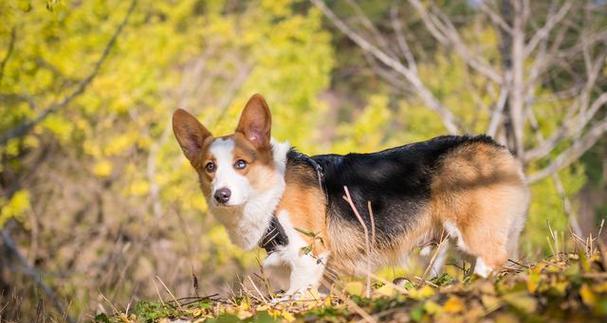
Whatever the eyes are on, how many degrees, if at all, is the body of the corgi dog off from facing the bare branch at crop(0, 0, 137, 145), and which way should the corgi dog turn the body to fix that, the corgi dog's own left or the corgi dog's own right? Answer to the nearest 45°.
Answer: approximately 45° to the corgi dog's own right

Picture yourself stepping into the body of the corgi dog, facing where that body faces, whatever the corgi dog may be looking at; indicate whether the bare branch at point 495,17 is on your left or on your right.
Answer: on your right

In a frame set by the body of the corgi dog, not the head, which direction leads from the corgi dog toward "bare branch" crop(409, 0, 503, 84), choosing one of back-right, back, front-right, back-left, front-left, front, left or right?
right

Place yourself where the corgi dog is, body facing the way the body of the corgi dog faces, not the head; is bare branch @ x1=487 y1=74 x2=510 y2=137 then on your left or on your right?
on your right

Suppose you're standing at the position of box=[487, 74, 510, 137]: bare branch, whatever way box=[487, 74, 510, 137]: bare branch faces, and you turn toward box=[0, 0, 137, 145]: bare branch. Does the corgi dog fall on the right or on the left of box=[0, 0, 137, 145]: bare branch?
left

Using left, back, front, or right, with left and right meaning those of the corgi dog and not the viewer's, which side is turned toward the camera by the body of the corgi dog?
left

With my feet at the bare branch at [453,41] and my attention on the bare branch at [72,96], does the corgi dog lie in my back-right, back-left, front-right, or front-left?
front-left

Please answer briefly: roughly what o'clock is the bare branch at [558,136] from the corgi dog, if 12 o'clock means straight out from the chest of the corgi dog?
The bare branch is roughly at 4 o'clock from the corgi dog.

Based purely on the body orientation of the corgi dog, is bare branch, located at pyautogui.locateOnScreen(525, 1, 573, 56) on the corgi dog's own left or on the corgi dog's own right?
on the corgi dog's own right
